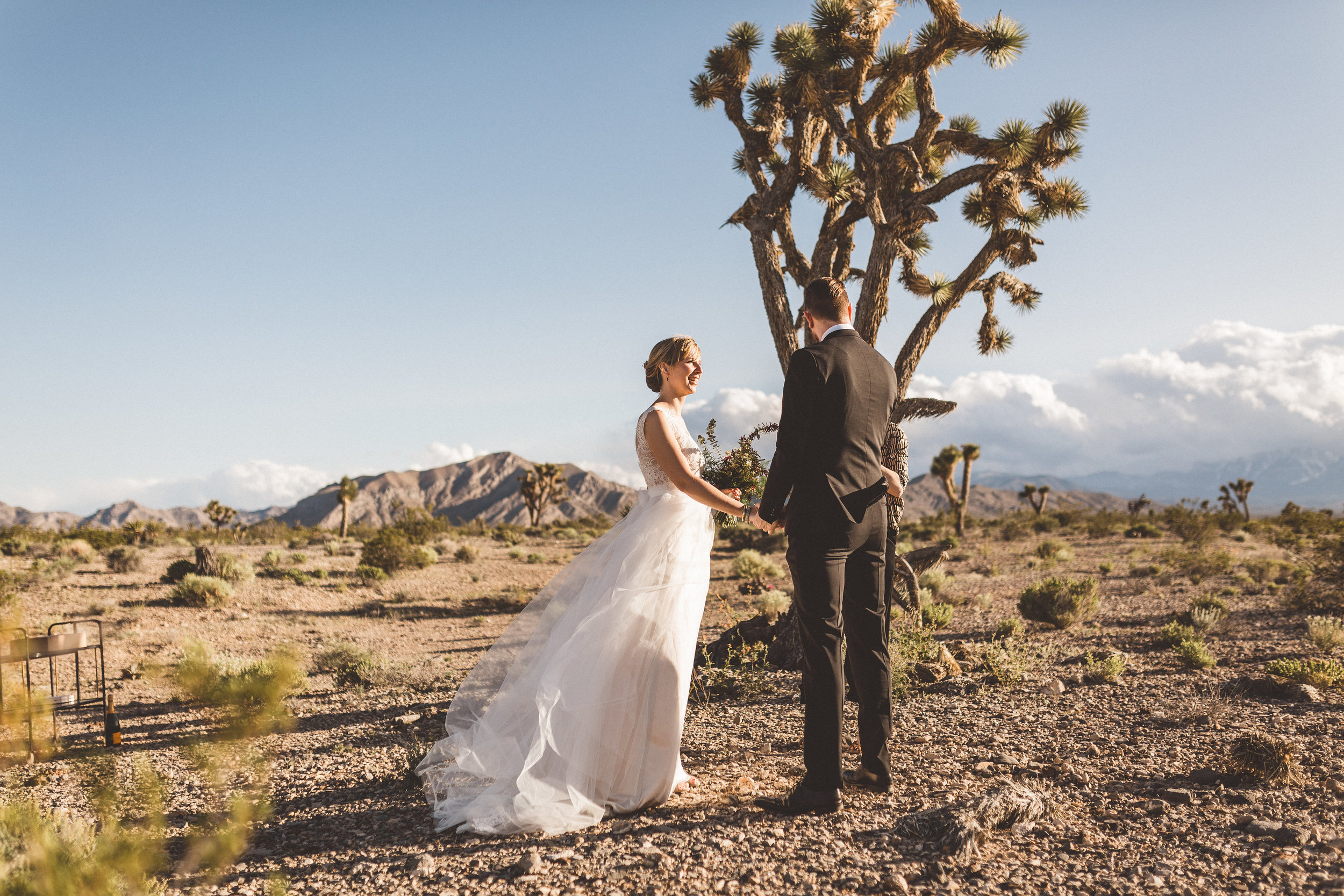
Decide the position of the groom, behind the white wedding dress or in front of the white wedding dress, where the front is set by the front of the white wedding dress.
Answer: in front

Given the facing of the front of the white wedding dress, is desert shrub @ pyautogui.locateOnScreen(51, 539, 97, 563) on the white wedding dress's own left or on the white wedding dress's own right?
on the white wedding dress's own left

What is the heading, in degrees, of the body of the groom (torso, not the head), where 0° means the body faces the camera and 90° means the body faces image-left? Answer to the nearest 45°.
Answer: approximately 135°

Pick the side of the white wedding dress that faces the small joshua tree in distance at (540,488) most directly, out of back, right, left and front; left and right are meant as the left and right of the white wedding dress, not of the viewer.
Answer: left

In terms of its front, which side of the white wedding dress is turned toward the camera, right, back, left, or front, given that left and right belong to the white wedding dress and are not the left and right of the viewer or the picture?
right

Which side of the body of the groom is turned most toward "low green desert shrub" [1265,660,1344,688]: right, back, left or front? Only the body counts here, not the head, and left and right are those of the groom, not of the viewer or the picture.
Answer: right

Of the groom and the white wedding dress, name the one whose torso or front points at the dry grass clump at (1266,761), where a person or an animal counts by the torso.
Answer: the white wedding dress

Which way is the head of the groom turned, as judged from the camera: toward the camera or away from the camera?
away from the camera

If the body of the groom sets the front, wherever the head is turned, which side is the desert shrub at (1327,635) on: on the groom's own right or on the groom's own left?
on the groom's own right

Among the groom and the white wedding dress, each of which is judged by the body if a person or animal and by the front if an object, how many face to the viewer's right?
1

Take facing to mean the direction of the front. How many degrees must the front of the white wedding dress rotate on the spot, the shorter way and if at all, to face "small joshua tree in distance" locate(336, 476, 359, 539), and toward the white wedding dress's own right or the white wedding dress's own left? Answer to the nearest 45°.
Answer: approximately 90° to the white wedding dress's own left
